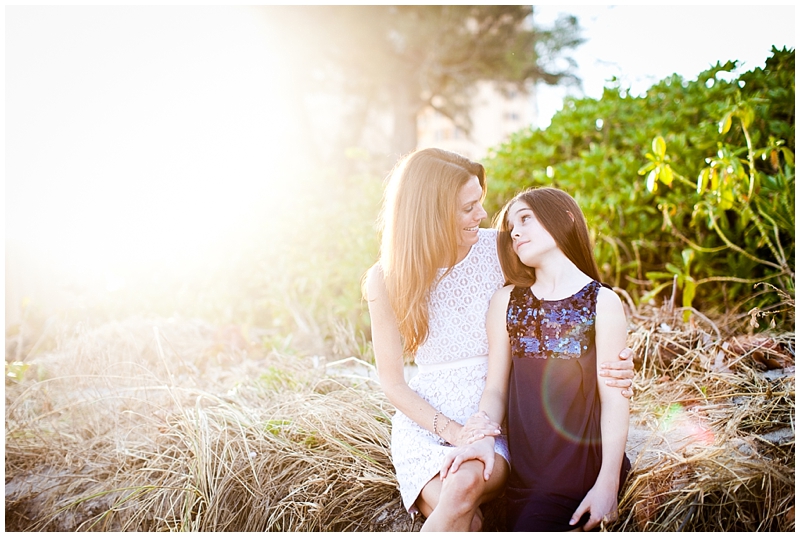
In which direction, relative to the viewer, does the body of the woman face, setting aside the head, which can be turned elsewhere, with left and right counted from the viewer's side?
facing the viewer and to the right of the viewer

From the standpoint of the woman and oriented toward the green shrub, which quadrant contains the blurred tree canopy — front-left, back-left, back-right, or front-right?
front-left

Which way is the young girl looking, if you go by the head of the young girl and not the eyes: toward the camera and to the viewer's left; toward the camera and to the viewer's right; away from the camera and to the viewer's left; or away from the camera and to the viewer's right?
toward the camera and to the viewer's left

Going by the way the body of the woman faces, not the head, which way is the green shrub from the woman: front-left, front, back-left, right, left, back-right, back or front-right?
left

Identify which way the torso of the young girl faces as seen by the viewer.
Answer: toward the camera
